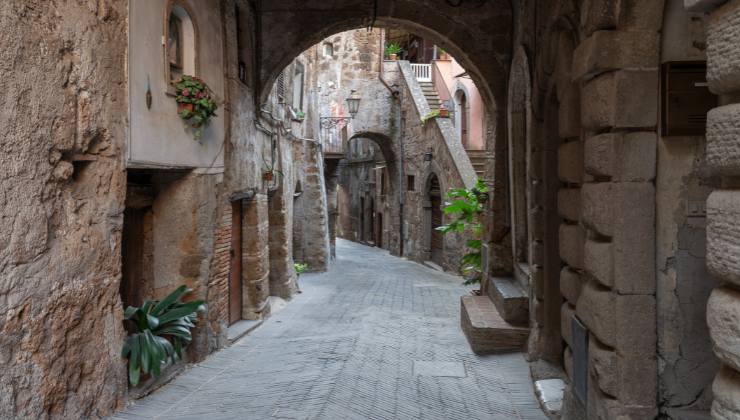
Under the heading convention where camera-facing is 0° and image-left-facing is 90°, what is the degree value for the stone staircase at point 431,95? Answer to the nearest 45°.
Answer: approximately 315°

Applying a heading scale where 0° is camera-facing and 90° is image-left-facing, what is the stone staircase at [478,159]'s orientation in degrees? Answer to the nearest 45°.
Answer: approximately 315°
